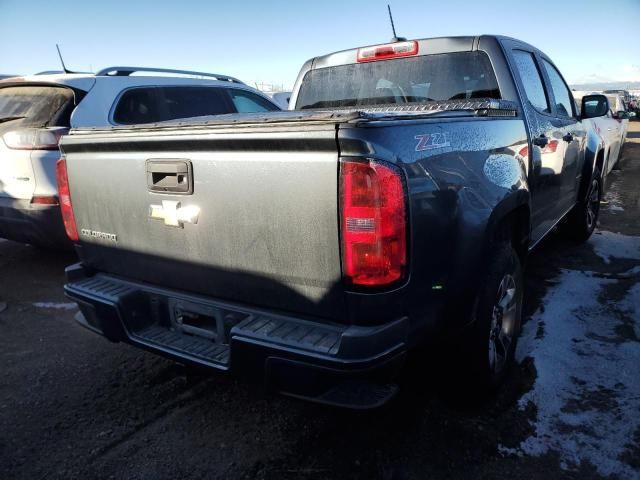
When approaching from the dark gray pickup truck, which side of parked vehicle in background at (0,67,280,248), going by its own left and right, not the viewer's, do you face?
right

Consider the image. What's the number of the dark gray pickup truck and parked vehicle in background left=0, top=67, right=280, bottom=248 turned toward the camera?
0

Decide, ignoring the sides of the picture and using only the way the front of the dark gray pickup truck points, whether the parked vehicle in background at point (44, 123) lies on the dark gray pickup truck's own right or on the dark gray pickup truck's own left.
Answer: on the dark gray pickup truck's own left

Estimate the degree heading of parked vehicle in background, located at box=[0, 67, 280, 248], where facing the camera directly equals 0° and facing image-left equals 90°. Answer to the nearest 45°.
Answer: approximately 225°

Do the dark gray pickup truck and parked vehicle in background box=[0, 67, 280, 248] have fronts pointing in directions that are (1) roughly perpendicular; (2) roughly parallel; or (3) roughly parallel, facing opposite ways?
roughly parallel

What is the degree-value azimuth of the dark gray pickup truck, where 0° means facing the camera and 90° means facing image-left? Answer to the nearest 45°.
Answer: approximately 225°
